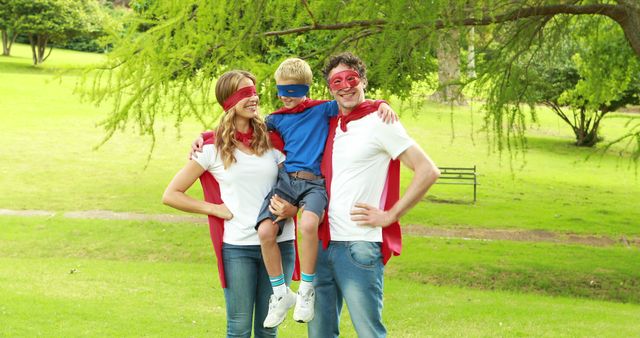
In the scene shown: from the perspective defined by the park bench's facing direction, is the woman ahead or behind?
ahead

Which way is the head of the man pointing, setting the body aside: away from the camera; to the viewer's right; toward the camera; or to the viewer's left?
toward the camera

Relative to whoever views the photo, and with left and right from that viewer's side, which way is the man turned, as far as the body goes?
facing the viewer and to the left of the viewer

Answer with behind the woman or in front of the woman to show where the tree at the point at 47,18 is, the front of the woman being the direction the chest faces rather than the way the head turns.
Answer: behind

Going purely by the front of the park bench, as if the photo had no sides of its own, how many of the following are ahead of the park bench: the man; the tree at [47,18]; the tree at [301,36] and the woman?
3

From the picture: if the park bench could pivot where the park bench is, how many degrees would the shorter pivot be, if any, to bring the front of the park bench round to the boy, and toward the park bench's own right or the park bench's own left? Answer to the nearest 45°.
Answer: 0° — it already faces them

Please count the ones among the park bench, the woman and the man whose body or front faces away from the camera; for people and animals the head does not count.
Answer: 0

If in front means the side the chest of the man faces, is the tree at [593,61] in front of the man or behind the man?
behind

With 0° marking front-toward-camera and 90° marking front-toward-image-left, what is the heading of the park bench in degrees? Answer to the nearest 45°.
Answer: approximately 0°

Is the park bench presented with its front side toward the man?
yes

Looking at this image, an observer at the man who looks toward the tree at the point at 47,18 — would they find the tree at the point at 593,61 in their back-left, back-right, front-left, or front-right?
front-right

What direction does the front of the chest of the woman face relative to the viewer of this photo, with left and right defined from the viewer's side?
facing the viewer and to the right of the viewer

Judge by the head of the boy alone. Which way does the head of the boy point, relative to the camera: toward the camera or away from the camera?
toward the camera

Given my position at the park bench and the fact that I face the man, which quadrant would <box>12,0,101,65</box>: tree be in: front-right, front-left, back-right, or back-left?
back-right
